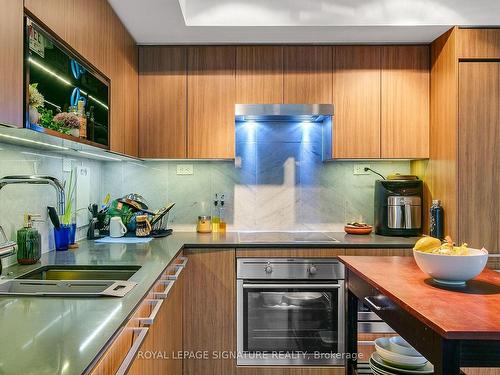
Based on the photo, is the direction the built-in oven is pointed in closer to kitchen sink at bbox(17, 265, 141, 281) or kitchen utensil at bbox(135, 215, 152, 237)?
the kitchen sink

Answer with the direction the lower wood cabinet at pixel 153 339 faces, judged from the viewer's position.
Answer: facing to the right of the viewer

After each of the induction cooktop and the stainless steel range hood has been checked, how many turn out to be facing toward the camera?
2

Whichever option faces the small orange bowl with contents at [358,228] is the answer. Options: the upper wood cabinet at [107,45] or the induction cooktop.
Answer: the upper wood cabinet

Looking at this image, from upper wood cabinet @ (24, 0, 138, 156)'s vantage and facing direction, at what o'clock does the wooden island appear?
The wooden island is roughly at 12 o'clock from the upper wood cabinet.

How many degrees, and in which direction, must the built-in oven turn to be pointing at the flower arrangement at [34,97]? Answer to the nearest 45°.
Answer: approximately 45° to its right

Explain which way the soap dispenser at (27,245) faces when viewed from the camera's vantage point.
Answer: facing to the right of the viewer

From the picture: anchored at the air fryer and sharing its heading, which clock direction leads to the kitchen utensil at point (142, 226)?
The kitchen utensil is roughly at 2 o'clock from the air fryer.

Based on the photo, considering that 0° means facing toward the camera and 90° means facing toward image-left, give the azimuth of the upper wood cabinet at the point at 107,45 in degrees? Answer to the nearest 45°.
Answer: approximately 270°
